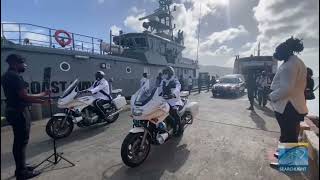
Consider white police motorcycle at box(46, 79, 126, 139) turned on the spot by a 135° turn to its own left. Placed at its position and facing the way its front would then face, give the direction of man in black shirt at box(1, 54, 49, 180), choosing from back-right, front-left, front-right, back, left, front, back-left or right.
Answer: right

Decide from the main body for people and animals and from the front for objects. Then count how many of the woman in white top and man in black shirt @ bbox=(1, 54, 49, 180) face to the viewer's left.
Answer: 1

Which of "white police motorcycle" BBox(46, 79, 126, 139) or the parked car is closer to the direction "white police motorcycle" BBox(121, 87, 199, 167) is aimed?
the white police motorcycle

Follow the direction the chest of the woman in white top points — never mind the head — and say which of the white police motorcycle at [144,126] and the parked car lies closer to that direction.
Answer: the white police motorcycle

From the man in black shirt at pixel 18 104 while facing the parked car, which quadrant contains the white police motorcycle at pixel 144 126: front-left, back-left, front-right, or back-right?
front-right

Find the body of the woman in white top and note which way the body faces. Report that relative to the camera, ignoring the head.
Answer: to the viewer's left

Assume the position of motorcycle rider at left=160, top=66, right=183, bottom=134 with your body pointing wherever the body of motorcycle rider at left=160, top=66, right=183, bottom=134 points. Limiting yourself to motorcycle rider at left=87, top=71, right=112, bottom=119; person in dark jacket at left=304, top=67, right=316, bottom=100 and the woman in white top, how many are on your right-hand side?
1

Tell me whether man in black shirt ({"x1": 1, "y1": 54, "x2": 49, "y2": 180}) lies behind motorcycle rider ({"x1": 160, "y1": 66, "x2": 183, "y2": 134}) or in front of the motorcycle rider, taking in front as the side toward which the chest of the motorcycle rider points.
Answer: in front

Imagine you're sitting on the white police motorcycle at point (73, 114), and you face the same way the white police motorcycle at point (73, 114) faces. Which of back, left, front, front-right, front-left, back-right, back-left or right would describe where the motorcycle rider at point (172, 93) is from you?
left

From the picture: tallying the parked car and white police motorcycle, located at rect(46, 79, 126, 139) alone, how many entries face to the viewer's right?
0

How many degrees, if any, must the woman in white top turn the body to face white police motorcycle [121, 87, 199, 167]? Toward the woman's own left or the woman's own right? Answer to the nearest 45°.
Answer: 0° — they already face it

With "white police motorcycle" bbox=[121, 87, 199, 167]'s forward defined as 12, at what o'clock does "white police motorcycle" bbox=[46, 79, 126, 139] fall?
"white police motorcycle" bbox=[46, 79, 126, 139] is roughly at 3 o'clock from "white police motorcycle" bbox=[121, 87, 199, 167].

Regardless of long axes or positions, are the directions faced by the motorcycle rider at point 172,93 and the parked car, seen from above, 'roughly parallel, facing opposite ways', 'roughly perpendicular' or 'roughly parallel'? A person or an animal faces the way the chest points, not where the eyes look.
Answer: roughly parallel

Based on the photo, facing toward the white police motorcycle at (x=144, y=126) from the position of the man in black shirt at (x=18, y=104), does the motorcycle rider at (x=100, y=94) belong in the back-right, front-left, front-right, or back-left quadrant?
front-left

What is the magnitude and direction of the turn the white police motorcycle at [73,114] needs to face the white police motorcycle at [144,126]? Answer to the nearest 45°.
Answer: approximately 90° to its left

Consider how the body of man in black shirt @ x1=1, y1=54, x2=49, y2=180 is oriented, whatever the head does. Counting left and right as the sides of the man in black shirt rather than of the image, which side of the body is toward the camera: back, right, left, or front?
right

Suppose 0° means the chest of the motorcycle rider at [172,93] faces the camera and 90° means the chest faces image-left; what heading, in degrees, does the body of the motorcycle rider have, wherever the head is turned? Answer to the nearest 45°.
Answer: approximately 45°

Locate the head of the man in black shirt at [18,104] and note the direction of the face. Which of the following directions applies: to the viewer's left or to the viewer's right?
to the viewer's right
